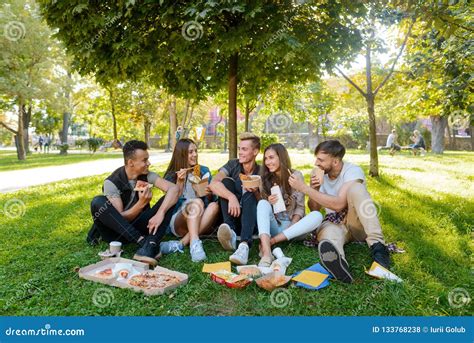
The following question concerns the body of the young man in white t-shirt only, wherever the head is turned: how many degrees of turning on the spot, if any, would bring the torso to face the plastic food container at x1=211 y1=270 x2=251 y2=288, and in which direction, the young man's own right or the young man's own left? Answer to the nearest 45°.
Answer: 0° — they already face it

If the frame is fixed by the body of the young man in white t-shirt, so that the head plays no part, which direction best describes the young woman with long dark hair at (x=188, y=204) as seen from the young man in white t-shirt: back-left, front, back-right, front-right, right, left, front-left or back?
front-right

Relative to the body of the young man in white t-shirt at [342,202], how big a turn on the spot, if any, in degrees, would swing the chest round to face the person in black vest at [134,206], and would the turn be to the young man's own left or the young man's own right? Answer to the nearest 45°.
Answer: approximately 45° to the young man's own right

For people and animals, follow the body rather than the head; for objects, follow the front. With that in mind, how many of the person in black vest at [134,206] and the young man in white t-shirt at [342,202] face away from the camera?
0

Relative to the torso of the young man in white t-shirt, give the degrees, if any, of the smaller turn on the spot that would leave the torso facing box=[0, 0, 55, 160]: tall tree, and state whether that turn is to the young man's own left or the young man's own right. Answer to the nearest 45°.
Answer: approximately 90° to the young man's own right

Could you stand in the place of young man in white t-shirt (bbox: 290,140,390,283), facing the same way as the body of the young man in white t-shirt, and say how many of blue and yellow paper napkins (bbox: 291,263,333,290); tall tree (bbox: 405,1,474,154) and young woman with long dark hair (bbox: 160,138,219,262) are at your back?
1

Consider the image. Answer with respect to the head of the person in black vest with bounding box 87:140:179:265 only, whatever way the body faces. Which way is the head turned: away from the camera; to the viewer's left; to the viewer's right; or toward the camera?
to the viewer's right

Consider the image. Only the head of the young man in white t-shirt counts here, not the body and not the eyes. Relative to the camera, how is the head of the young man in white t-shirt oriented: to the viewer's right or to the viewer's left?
to the viewer's left

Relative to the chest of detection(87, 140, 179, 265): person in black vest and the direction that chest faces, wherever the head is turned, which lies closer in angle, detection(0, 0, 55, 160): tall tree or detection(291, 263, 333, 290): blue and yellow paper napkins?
the blue and yellow paper napkins

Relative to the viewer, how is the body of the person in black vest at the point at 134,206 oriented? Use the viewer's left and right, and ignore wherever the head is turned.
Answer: facing the viewer and to the right of the viewer

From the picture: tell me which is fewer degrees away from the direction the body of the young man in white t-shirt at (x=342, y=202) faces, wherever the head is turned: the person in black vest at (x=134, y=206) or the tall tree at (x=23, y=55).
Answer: the person in black vest

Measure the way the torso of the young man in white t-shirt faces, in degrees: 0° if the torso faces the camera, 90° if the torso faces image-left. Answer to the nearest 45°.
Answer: approximately 45°

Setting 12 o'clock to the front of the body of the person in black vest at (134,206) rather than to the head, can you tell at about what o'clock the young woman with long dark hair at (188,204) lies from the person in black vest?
The young woman with long dark hair is roughly at 10 o'clock from the person in black vest.

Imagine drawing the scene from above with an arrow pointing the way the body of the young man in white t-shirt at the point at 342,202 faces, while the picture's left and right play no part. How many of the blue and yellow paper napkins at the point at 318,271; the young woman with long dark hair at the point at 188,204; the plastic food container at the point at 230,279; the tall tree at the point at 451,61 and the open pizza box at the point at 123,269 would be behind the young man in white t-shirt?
1

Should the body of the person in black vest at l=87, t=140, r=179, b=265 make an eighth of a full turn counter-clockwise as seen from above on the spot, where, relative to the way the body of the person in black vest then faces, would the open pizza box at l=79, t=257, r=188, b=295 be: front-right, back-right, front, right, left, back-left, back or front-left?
right

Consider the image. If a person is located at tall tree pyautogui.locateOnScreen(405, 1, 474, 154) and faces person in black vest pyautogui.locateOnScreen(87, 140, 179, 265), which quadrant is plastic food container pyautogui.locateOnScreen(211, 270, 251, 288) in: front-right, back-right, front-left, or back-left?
front-left
